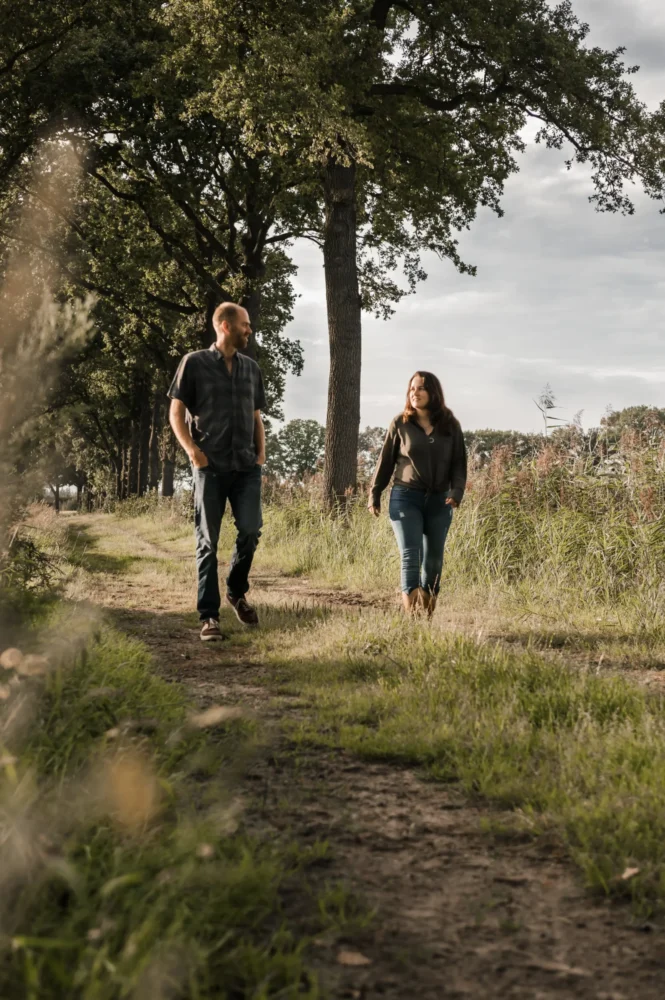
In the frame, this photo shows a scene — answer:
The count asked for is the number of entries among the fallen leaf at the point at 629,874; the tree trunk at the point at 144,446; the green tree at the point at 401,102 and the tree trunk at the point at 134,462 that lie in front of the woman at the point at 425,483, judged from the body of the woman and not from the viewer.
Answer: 1

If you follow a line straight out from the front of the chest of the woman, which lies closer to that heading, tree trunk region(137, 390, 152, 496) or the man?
the man

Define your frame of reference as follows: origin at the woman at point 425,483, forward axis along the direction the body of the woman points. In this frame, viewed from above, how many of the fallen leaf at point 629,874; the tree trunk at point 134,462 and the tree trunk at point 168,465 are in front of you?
1

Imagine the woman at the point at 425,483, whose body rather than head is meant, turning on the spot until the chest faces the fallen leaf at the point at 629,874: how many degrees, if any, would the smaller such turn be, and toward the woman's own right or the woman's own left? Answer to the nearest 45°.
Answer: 0° — they already face it

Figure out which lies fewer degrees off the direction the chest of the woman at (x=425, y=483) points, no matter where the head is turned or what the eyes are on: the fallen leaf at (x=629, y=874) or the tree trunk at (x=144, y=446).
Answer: the fallen leaf

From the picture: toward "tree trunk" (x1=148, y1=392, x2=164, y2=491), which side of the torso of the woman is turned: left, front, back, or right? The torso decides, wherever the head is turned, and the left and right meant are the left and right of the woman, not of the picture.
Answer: back

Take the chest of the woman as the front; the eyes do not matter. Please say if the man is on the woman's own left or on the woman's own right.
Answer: on the woman's own right

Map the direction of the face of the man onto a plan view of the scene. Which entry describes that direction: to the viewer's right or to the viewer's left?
to the viewer's right

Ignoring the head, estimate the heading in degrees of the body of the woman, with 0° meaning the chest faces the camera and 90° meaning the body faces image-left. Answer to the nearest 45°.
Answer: approximately 0°

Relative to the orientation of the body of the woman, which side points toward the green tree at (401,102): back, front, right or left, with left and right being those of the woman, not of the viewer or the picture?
back
